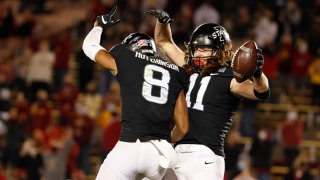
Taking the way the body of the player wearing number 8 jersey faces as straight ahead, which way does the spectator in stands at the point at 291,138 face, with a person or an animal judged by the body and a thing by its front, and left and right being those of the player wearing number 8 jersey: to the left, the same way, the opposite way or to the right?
the opposite way

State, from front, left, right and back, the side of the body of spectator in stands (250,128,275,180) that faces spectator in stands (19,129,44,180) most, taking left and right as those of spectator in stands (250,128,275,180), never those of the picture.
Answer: right

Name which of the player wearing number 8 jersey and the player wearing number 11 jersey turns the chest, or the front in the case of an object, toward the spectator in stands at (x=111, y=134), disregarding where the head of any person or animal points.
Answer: the player wearing number 8 jersey

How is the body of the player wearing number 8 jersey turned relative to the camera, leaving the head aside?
away from the camera

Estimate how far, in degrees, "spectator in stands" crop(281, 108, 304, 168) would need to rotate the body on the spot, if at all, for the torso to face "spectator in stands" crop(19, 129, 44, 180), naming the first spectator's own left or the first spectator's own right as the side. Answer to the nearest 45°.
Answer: approximately 45° to the first spectator's own right

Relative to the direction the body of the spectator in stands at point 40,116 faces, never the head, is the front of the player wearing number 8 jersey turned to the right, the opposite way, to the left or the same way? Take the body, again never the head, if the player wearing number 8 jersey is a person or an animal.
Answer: the opposite way

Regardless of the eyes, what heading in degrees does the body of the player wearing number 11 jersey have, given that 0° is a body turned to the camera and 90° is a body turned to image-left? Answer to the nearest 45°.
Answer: approximately 45°
